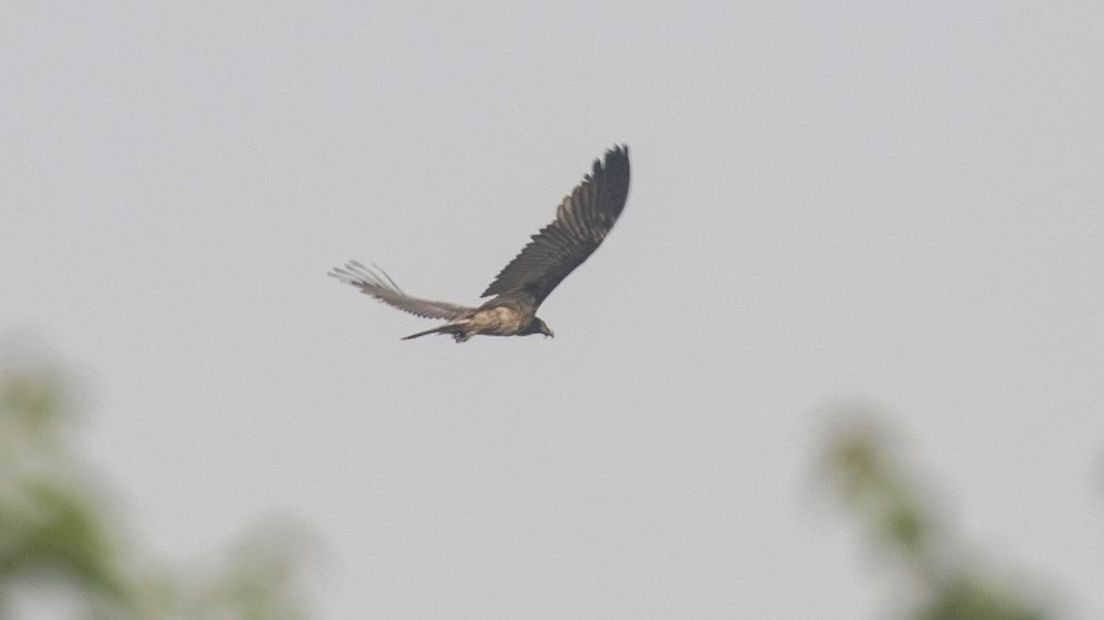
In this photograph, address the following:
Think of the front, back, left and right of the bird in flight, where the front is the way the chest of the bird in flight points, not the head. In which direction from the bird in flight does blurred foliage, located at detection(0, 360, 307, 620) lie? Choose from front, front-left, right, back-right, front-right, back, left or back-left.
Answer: back-right

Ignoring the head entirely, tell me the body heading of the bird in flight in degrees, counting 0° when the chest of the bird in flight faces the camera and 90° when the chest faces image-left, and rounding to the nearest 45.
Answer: approximately 225°
